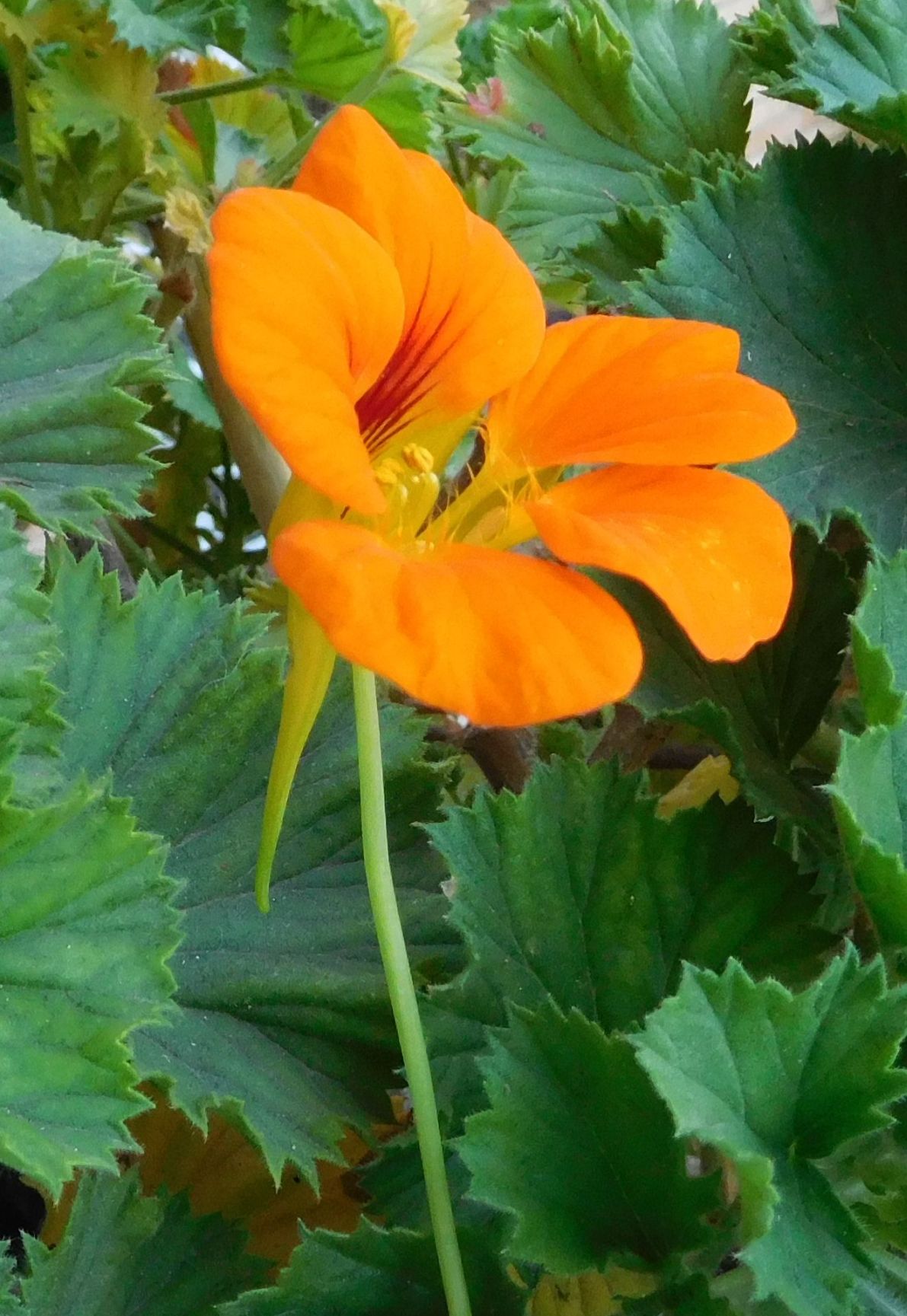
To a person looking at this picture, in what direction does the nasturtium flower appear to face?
facing the viewer and to the right of the viewer
